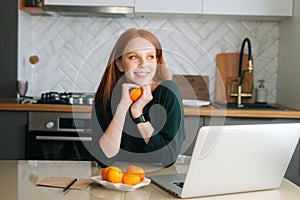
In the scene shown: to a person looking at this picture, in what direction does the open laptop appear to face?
facing away from the viewer and to the left of the viewer

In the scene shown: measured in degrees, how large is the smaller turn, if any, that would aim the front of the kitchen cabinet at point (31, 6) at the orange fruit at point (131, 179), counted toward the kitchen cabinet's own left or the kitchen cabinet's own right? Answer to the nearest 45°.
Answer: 0° — it already faces it

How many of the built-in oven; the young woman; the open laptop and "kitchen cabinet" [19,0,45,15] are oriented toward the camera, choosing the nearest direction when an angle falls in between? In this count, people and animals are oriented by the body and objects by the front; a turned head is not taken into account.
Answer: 3

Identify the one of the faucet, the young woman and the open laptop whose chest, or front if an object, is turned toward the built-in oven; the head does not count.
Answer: the open laptop

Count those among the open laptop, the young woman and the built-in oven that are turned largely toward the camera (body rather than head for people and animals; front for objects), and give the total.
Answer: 2
